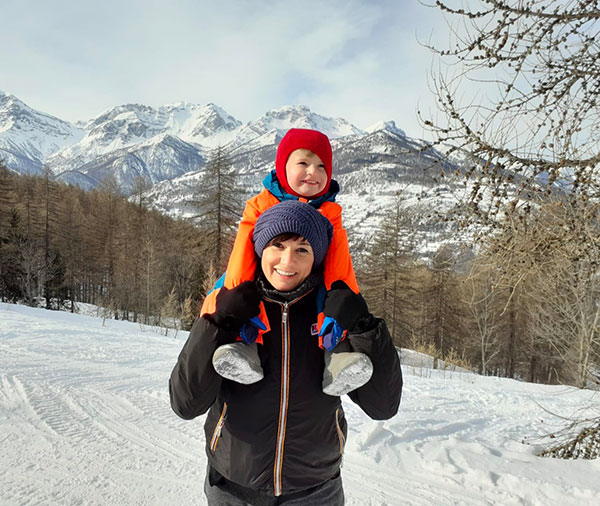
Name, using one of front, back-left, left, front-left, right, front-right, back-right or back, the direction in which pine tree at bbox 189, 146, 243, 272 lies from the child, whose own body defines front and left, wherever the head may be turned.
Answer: back

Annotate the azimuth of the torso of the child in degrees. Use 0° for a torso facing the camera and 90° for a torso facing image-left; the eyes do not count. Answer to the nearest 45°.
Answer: approximately 0°

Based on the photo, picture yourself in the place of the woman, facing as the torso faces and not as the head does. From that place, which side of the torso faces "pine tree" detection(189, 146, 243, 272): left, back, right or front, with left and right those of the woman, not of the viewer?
back
